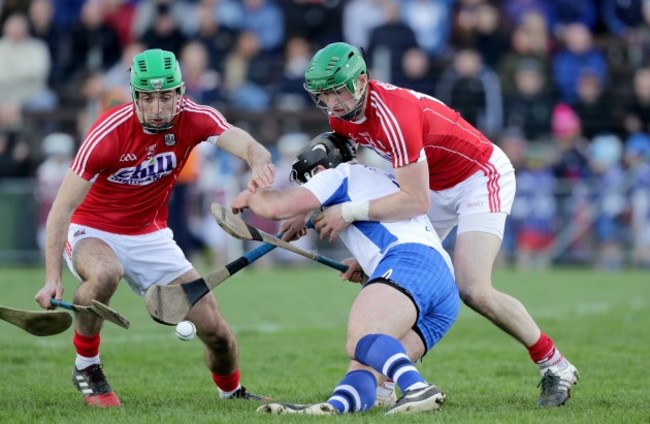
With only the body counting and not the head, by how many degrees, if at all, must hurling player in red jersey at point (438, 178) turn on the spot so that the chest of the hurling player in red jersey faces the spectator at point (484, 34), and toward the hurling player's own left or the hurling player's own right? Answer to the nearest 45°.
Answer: approximately 135° to the hurling player's own right

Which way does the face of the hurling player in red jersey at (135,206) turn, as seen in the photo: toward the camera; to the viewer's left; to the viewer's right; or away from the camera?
toward the camera

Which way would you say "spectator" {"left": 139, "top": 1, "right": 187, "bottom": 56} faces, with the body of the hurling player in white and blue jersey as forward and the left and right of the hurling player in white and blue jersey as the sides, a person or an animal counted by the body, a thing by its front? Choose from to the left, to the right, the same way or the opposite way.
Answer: to the left

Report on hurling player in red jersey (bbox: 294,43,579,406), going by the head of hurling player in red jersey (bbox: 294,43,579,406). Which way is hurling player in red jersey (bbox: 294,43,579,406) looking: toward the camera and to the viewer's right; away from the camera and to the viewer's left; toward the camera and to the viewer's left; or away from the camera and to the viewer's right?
toward the camera and to the viewer's left

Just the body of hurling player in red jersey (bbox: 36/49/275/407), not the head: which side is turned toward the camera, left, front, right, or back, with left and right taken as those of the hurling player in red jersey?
front

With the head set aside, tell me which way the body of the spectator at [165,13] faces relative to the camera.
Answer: toward the camera

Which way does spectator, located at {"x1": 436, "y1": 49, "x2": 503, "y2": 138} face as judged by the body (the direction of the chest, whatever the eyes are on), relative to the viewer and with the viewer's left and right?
facing the viewer

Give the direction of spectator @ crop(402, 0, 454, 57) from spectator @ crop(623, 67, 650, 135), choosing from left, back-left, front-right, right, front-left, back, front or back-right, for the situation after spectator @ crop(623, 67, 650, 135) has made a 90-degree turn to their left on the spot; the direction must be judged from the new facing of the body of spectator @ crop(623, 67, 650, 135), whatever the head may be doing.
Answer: back

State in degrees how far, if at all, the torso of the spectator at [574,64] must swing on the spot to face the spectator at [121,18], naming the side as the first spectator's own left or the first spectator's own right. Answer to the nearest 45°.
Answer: approximately 90° to the first spectator's own right

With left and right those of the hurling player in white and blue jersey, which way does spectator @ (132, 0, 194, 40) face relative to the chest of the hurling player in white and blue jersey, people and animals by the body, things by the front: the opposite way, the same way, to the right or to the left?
to the left

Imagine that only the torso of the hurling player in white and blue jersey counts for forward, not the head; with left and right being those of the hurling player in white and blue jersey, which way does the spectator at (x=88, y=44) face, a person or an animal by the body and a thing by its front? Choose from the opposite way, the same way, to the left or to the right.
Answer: to the left

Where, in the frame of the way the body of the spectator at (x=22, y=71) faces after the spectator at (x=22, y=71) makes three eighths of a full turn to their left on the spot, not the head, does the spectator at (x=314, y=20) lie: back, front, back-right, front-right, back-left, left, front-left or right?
front-right

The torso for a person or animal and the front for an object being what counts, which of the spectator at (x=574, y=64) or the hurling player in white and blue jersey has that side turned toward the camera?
the spectator

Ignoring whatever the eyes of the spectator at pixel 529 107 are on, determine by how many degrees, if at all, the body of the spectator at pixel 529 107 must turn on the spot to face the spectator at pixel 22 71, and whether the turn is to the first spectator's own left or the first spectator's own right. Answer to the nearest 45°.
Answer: approximately 90° to the first spectator's own right

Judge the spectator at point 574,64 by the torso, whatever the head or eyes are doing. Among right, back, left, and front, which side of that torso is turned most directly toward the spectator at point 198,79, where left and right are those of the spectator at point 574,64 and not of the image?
right
